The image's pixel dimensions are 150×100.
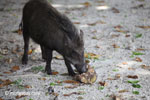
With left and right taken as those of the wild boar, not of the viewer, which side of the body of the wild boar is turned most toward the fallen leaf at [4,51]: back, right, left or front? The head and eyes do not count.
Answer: back

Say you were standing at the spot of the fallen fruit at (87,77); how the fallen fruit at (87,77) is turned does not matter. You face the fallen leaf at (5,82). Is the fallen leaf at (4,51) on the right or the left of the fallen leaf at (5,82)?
right

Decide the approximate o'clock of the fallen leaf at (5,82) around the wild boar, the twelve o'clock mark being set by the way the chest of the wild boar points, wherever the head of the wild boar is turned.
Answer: The fallen leaf is roughly at 4 o'clock from the wild boar.

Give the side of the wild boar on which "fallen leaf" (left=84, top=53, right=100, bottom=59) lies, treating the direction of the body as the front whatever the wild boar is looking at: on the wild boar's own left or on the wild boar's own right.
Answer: on the wild boar's own left

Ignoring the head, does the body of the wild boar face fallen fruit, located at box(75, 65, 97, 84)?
yes

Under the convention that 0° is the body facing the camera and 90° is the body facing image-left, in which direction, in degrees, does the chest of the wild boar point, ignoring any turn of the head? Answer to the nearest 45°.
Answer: approximately 315°
